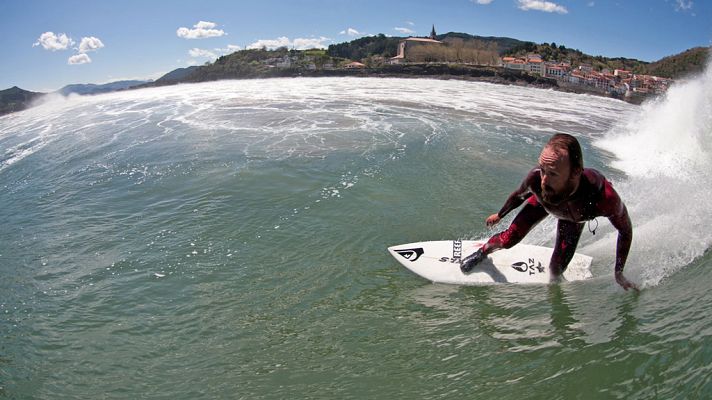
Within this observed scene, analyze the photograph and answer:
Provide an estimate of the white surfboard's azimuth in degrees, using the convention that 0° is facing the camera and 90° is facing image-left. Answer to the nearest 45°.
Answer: approximately 90°

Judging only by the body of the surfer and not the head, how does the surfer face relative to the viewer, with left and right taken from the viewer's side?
facing the viewer and to the left of the viewer

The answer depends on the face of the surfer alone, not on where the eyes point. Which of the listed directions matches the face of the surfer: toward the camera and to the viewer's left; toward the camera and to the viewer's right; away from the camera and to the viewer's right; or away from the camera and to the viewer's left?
toward the camera and to the viewer's left
